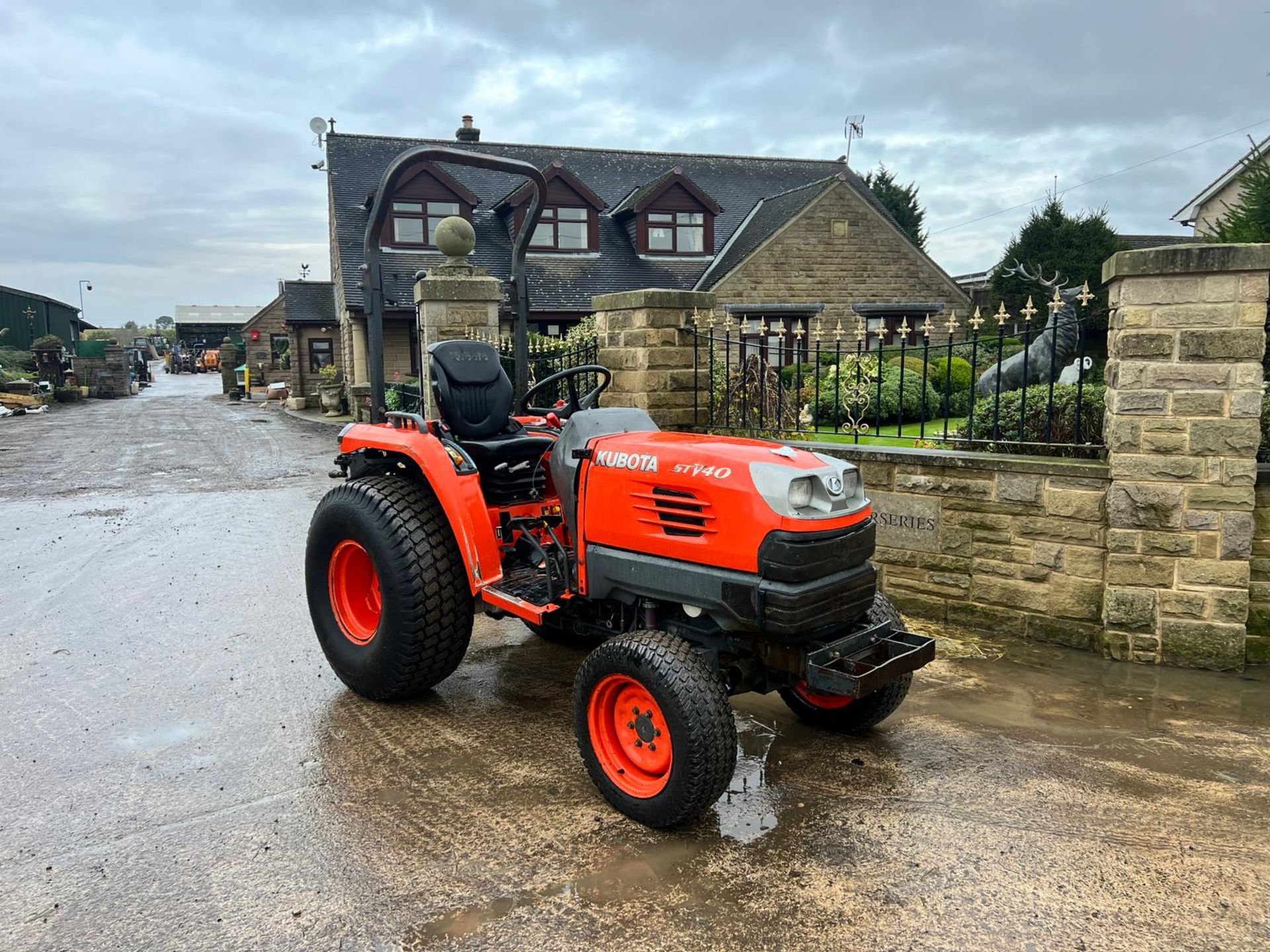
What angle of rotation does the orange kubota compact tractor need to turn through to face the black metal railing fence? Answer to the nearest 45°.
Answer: approximately 90° to its left

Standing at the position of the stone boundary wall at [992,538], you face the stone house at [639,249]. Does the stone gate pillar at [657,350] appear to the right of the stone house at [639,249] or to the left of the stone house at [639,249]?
left

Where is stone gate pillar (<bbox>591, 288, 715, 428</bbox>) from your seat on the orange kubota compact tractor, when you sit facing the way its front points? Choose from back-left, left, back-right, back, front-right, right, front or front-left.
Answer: back-left

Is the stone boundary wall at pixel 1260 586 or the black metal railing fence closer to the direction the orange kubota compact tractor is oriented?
the stone boundary wall

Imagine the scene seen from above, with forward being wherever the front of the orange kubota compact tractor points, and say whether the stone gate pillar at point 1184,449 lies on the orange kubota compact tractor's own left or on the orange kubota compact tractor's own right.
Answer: on the orange kubota compact tractor's own left

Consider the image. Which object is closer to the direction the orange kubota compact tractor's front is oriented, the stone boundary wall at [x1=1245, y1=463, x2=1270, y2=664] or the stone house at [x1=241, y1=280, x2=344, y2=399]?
the stone boundary wall

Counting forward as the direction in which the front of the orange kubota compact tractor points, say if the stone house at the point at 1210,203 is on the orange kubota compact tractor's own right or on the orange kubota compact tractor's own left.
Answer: on the orange kubota compact tractor's own left

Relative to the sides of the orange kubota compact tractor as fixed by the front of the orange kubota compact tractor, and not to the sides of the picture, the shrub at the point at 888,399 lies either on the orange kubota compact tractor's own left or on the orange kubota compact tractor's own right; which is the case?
on the orange kubota compact tractor's own left

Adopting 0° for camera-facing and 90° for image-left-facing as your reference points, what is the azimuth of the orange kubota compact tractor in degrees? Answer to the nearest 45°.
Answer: approximately 315°

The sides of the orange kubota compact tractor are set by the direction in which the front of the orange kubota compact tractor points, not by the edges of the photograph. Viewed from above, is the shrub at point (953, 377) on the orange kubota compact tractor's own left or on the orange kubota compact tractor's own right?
on the orange kubota compact tractor's own left

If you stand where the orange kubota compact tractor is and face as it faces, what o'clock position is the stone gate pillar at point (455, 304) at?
The stone gate pillar is roughly at 7 o'clock from the orange kubota compact tractor.

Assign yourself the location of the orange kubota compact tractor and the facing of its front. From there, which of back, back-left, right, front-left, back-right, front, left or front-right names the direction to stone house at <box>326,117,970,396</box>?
back-left
